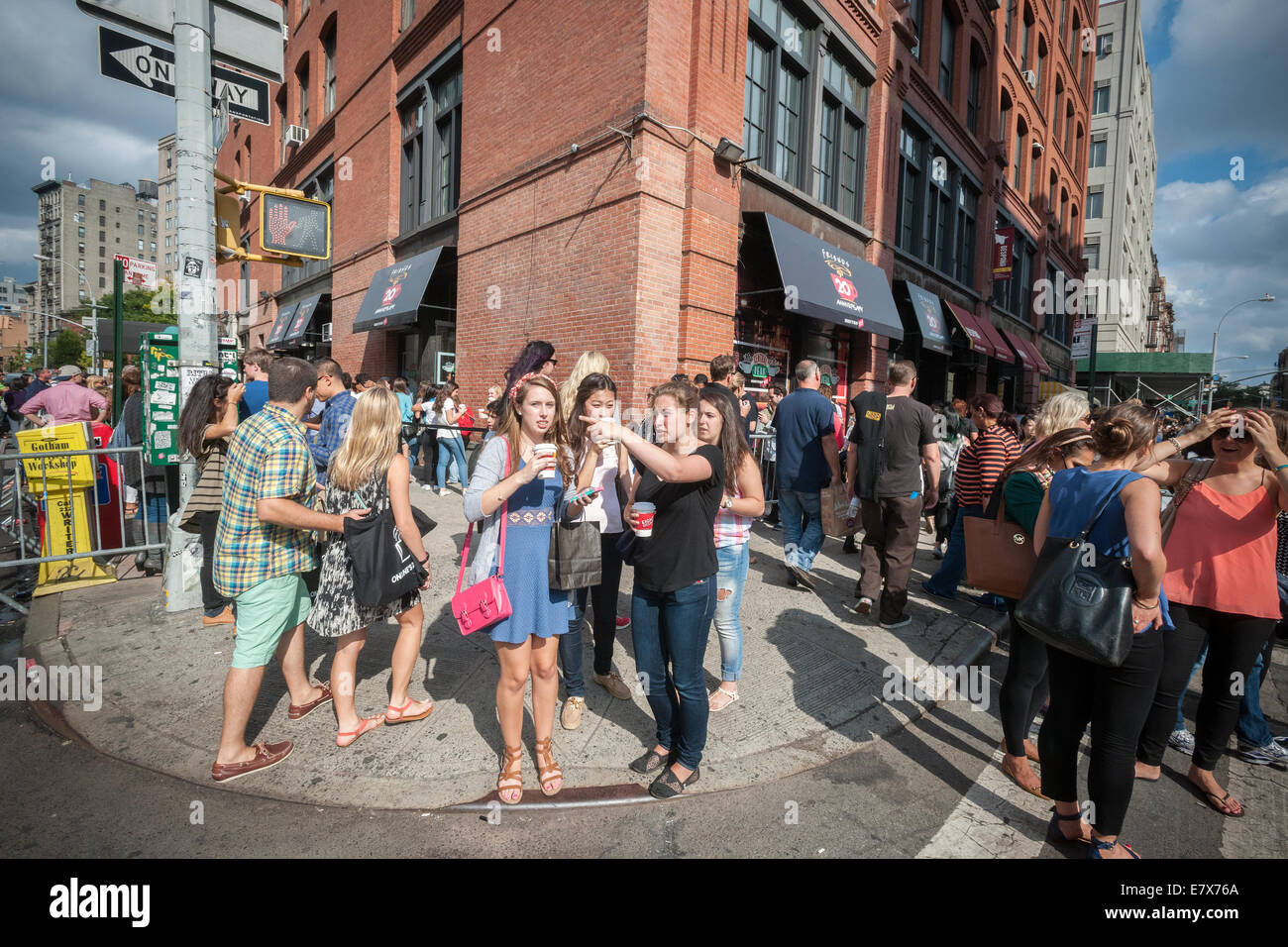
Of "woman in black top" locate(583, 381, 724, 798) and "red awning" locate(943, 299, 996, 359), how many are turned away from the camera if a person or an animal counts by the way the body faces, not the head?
0

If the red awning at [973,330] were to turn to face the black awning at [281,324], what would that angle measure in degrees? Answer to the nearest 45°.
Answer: approximately 135° to its right

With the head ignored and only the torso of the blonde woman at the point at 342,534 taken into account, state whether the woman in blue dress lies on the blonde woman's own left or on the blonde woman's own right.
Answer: on the blonde woman's own right

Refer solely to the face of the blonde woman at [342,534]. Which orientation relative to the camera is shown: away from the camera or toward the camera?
away from the camera

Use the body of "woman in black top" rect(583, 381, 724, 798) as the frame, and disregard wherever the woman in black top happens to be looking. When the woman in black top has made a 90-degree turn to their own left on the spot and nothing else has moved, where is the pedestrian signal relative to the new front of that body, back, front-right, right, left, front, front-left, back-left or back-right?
back

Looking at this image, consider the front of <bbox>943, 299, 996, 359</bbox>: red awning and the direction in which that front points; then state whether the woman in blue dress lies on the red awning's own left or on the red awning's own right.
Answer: on the red awning's own right

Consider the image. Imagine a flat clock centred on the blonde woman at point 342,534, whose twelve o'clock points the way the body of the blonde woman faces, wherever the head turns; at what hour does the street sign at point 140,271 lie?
The street sign is roughly at 10 o'clock from the blonde woman.

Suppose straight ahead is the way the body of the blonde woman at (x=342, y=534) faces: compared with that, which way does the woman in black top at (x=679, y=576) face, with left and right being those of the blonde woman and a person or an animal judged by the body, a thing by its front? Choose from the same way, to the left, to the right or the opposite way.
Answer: the opposite way

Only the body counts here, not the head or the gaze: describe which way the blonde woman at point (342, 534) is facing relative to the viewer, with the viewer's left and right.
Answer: facing away from the viewer and to the right of the viewer
